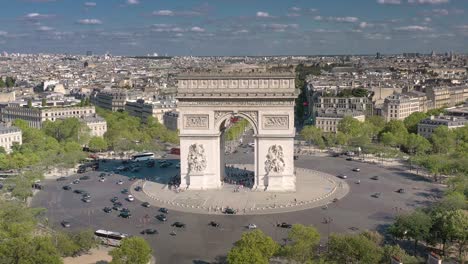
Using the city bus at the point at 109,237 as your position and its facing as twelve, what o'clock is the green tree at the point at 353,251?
The green tree is roughly at 12 o'clock from the city bus.

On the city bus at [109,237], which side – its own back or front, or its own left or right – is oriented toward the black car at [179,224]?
left

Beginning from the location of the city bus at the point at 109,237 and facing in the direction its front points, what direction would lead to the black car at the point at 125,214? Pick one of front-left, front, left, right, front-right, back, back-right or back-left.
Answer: back-left

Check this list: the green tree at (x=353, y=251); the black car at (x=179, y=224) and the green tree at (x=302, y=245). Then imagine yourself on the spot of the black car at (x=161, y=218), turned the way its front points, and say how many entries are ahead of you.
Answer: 3

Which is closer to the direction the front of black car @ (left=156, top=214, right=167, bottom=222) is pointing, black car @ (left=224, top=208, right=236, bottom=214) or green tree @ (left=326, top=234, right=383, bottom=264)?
the green tree

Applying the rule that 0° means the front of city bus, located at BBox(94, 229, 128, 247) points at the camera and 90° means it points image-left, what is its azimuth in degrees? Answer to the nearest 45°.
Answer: approximately 315°

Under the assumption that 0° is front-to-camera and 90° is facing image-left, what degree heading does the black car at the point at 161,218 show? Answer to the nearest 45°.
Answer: approximately 315°

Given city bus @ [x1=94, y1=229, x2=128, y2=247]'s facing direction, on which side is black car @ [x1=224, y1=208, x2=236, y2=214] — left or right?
on its left

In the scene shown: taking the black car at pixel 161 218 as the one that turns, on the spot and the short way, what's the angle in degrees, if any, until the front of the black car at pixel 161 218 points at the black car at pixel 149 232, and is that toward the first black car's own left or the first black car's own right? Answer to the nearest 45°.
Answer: approximately 45° to the first black car's own right
